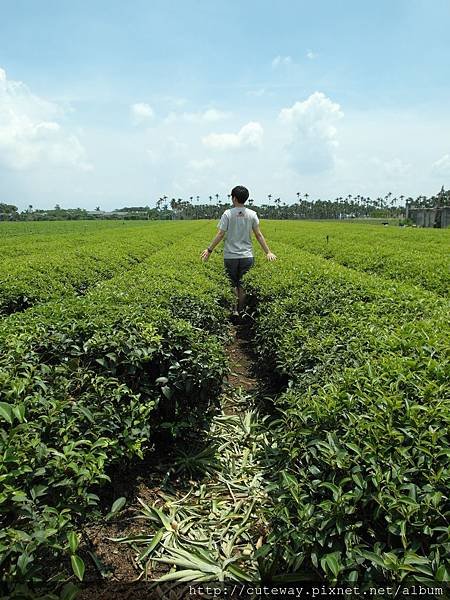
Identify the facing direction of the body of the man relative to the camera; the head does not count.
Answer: away from the camera

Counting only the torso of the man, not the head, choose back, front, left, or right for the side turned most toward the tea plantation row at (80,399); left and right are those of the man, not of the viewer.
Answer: back
